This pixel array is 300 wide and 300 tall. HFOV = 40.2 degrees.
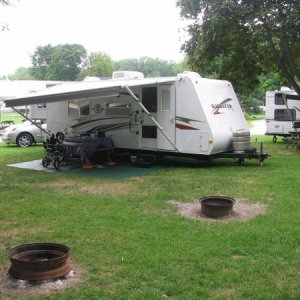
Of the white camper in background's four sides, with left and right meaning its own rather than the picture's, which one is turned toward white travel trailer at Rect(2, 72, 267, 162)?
right

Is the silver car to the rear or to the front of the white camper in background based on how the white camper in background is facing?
to the rear

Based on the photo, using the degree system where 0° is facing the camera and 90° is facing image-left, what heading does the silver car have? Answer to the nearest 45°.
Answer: approximately 45°

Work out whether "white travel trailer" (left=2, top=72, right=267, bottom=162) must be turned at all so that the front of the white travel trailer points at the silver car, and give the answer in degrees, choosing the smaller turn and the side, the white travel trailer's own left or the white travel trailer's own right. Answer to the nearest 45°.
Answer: approximately 180°

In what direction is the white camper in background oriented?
to the viewer's right

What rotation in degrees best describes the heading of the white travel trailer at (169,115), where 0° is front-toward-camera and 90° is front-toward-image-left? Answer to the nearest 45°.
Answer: approximately 315°

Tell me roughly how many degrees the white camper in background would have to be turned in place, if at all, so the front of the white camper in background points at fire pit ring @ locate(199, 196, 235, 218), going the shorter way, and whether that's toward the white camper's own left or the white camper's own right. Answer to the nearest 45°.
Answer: approximately 90° to the white camper's own right

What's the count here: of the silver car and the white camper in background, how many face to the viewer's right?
1

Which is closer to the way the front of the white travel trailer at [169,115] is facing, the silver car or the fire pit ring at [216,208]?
the fire pit ring

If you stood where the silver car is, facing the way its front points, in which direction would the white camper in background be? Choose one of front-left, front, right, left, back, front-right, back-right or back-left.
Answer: back-left

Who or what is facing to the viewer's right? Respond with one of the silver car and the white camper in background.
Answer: the white camper in background

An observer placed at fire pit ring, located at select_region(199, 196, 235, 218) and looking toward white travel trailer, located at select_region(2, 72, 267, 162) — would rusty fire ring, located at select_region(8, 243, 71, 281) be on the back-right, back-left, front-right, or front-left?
back-left
